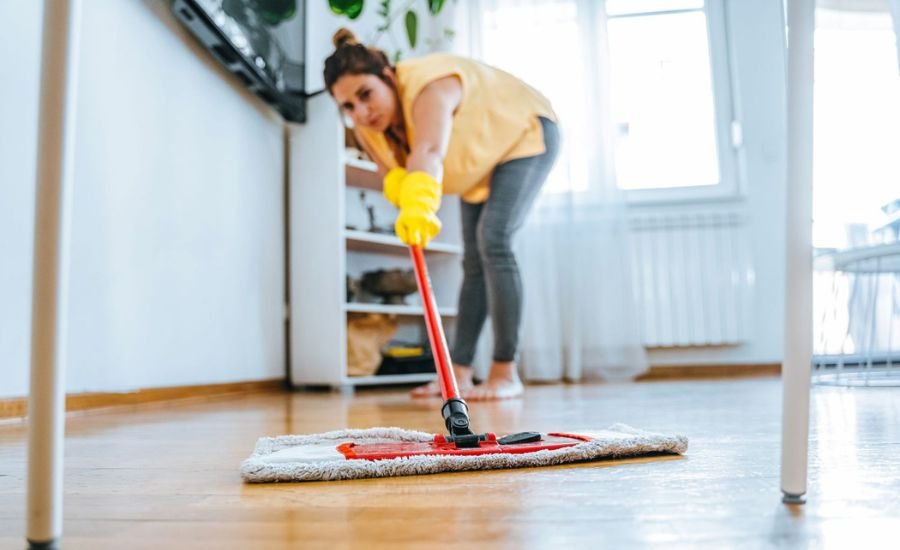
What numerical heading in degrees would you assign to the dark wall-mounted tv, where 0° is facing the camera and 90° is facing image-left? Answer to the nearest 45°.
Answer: approximately 315°

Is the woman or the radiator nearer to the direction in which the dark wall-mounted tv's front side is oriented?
the woman

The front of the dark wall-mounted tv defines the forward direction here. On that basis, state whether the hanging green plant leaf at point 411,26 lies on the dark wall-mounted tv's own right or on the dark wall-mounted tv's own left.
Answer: on the dark wall-mounted tv's own left

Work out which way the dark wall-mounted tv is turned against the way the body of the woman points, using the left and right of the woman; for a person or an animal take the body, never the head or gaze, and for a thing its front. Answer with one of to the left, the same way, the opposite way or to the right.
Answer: to the left

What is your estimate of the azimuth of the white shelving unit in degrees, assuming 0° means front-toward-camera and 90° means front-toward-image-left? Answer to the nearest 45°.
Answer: approximately 315°

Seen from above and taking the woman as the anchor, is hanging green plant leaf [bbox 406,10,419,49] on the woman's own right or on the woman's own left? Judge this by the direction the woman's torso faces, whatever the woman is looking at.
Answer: on the woman's own right

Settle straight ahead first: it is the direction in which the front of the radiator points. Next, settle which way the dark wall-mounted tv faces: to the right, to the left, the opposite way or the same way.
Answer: to the left

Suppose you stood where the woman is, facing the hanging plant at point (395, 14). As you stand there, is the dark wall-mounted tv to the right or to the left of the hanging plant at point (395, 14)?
left

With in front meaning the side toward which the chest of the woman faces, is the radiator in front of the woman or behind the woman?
behind

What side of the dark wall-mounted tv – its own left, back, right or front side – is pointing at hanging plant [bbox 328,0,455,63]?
left
